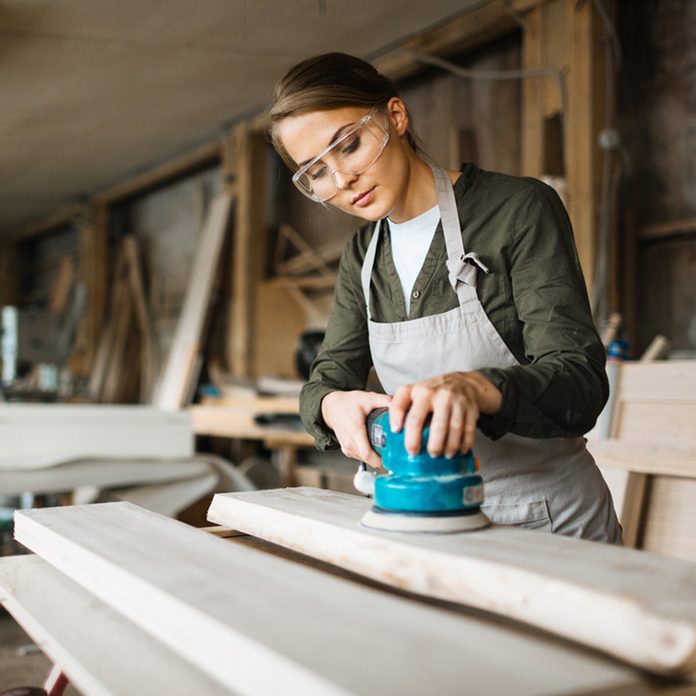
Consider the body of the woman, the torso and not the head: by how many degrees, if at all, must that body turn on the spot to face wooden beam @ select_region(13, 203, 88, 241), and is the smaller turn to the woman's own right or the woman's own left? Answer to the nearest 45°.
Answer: approximately 90° to the woman's own right

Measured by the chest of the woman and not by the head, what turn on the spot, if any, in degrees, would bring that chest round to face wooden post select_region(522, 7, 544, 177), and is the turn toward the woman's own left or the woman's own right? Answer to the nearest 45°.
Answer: approximately 135° to the woman's own right

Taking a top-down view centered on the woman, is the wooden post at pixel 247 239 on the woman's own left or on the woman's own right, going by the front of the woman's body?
on the woman's own right

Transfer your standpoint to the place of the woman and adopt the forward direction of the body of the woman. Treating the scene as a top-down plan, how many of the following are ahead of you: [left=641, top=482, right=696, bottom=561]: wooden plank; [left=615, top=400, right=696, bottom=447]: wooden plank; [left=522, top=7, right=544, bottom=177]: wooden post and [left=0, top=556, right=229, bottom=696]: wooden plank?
1

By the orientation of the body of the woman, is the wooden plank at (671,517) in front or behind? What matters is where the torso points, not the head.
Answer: behind

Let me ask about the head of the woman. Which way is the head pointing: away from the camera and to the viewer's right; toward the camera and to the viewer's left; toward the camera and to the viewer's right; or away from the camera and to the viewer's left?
toward the camera and to the viewer's left

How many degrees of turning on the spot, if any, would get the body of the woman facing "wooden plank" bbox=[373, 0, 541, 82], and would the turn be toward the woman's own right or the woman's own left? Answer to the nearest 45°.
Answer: approximately 135° to the woman's own right

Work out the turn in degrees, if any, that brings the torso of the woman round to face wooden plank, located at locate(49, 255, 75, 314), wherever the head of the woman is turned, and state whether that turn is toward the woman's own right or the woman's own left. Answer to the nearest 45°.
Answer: approximately 90° to the woman's own right

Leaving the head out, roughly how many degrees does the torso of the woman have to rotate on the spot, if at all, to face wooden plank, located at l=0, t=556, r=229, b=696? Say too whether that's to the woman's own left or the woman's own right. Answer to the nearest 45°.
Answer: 0° — they already face it

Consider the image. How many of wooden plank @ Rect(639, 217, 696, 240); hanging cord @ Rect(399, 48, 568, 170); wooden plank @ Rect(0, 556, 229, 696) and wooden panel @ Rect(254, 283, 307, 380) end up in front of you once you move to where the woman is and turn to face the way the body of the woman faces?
1

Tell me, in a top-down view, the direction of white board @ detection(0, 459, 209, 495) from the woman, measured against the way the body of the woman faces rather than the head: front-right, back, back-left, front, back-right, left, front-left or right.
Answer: right

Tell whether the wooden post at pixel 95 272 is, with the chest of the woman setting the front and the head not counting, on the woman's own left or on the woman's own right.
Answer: on the woman's own right

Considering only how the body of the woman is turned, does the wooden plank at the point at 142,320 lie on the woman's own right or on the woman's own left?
on the woman's own right

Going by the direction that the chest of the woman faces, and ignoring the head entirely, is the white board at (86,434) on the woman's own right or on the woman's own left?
on the woman's own right

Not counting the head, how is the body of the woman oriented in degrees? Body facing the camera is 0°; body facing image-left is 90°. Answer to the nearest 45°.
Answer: approximately 45°
